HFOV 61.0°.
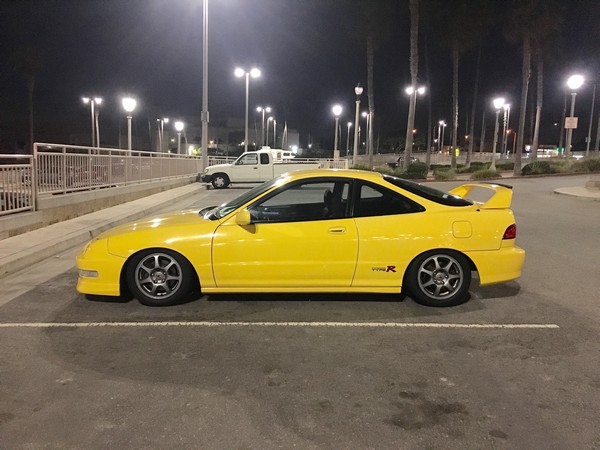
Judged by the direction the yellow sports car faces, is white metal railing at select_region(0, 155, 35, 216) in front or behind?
in front

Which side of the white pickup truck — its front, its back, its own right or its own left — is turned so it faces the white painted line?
left

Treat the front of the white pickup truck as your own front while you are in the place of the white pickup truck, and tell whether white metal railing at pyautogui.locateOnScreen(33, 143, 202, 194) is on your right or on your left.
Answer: on your left

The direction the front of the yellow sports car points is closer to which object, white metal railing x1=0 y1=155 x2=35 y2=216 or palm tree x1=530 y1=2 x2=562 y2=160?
the white metal railing

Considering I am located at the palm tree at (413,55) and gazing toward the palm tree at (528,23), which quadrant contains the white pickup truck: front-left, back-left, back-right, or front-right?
back-right

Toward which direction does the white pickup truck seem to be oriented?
to the viewer's left

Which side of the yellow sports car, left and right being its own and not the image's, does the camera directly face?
left

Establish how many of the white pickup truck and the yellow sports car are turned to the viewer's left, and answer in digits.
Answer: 2

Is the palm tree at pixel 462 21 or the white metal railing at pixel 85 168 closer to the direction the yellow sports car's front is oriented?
the white metal railing

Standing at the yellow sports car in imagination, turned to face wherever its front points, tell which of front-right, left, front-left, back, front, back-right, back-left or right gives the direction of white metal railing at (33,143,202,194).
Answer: front-right

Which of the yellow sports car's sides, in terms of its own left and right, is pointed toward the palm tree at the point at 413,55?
right
